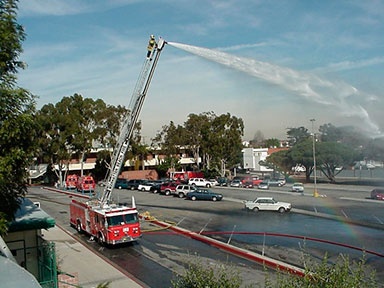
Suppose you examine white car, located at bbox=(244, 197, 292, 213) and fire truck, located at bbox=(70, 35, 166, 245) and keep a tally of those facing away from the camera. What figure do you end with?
0

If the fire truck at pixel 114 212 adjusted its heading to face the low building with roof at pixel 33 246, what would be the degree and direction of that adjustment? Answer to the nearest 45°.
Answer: approximately 45° to its right

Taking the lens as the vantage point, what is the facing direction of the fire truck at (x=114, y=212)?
facing the viewer and to the right of the viewer

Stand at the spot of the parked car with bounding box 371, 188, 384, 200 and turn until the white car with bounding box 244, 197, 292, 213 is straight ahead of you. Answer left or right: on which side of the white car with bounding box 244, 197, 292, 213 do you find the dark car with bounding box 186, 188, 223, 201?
right
